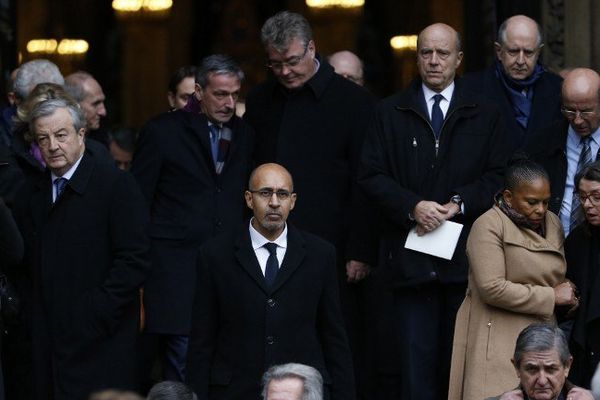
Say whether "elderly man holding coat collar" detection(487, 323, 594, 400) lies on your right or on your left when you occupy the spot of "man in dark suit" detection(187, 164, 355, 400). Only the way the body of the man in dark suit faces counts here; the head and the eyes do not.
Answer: on your left
